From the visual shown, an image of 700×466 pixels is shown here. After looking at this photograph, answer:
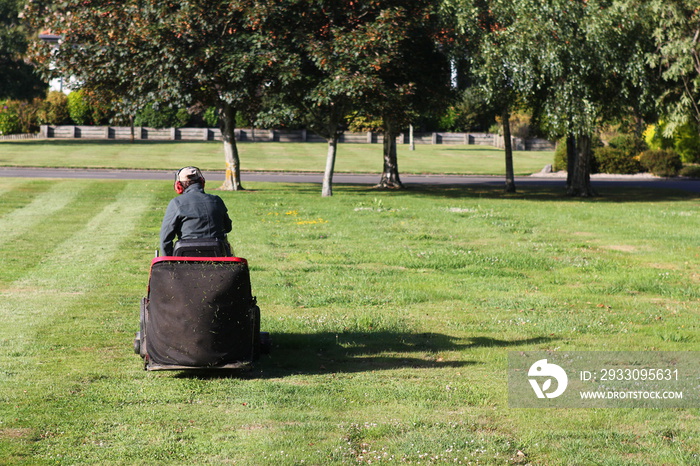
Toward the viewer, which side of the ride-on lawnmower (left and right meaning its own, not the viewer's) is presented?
back

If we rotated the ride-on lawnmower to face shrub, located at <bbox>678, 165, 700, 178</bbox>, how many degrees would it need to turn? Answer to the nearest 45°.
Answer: approximately 45° to its right

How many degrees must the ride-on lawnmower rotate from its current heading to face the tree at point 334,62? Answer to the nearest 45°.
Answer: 0° — it already faces it

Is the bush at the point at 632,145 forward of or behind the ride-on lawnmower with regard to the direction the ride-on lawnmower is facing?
forward

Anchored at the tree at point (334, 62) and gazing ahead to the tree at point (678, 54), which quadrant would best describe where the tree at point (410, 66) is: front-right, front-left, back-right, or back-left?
front-left

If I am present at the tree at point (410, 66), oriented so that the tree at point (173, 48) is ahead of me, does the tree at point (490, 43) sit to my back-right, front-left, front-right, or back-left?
back-left

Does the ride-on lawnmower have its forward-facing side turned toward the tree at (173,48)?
yes

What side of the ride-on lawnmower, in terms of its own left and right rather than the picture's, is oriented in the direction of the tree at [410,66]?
front
